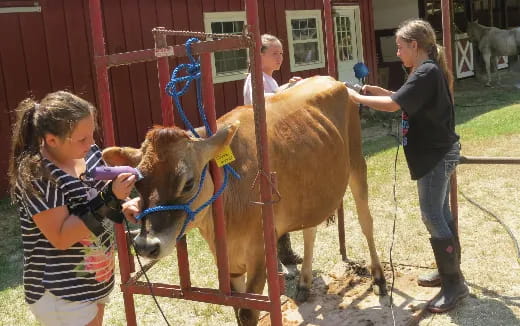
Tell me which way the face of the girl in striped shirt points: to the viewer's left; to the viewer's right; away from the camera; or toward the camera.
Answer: to the viewer's right

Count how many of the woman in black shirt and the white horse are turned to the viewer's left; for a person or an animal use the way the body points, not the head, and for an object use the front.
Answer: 2

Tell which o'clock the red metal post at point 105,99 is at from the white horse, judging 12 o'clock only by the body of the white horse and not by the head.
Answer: The red metal post is roughly at 9 o'clock from the white horse.

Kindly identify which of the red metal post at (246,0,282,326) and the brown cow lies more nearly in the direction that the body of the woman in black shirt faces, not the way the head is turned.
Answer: the brown cow

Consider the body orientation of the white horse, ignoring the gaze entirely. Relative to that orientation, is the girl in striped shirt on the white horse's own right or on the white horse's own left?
on the white horse's own left

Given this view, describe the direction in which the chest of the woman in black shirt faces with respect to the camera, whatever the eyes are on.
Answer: to the viewer's left

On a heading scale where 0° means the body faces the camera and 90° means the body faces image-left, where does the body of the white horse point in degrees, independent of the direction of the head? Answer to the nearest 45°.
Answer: approximately 90°

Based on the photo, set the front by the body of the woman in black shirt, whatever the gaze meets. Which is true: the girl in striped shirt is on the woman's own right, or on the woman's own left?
on the woman's own left

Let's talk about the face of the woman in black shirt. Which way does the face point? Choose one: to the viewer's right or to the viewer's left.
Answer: to the viewer's left

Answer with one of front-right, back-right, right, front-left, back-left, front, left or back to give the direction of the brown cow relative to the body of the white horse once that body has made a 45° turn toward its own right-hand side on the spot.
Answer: back-left

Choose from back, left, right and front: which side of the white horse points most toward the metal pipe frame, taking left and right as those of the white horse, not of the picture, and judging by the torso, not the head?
left
